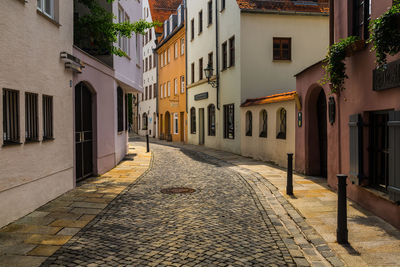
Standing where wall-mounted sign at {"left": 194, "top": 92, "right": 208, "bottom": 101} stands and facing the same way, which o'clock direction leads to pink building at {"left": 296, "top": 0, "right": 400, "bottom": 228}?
The pink building is roughly at 10 o'clock from the wall-mounted sign.

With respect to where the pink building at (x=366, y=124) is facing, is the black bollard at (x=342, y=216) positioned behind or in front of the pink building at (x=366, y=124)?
in front

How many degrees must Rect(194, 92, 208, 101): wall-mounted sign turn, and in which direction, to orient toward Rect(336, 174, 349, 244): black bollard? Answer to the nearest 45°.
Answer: approximately 45° to its left

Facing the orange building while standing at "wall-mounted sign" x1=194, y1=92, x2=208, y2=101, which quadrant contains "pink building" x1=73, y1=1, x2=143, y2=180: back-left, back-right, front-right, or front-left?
back-left

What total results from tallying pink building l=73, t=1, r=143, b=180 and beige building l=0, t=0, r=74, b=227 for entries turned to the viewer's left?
0

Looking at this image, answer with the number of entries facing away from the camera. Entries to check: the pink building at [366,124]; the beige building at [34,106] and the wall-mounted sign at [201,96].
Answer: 0

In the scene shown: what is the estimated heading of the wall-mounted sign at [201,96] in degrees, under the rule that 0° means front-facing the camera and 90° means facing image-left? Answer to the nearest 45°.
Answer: approximately 45°

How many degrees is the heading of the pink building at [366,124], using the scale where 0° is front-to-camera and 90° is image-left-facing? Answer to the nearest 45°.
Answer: approximately 45°

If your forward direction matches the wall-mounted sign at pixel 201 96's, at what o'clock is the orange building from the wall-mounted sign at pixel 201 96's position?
The orange building is roughly at 4 o'clock from the wall-mounted sign.

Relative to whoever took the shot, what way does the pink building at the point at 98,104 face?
facing the viewer and to the right of the viewer
